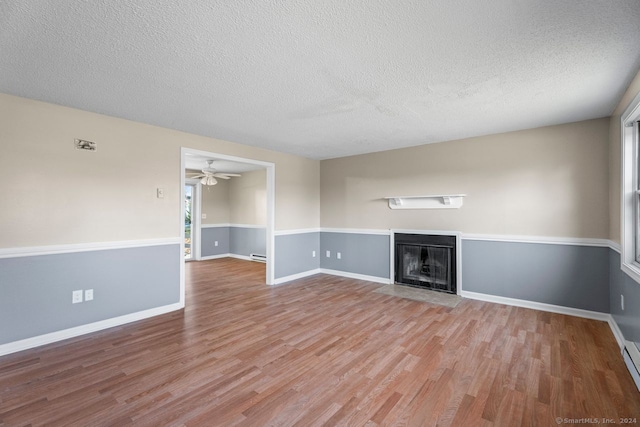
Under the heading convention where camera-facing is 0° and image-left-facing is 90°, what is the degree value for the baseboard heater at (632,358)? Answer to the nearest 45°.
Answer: approximately 90°

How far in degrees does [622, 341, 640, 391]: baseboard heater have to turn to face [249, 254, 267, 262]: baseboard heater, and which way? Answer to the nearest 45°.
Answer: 0° — it already faces it

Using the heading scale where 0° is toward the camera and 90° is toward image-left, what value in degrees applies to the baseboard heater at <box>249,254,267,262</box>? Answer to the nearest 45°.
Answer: approximately 45°

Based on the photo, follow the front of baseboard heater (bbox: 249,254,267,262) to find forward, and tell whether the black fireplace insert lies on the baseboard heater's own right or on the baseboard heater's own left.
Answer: on the baseboard heater's own left

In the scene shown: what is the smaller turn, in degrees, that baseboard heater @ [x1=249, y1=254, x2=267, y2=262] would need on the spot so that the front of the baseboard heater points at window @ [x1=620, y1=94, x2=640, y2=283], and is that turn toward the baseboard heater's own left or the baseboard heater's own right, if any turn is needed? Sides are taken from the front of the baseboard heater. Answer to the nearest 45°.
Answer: approximately 90° to the baseboard heater's own left

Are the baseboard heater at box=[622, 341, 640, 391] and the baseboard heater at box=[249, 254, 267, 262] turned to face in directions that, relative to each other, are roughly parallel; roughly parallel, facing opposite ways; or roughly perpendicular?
roughly perpendicular
